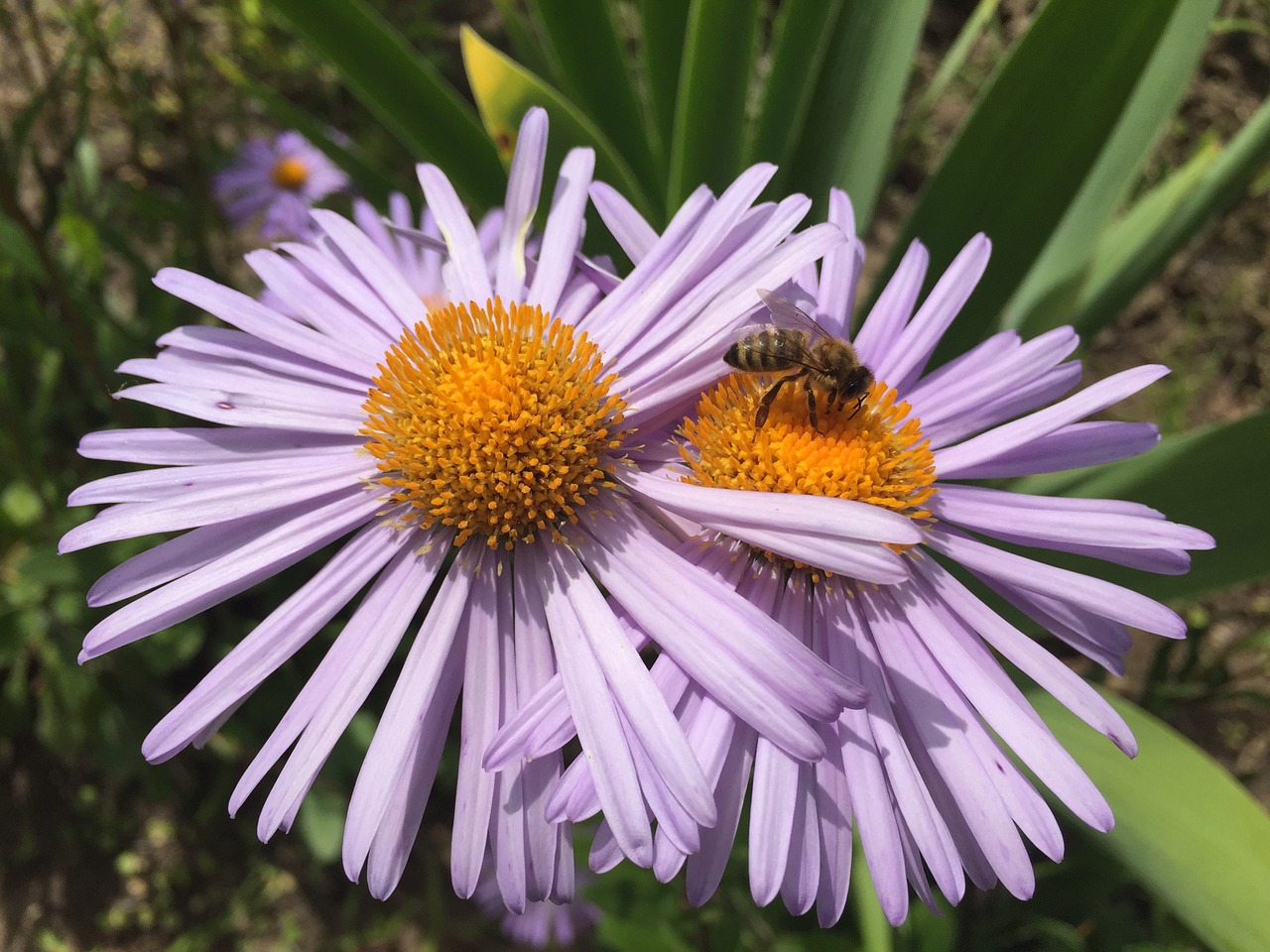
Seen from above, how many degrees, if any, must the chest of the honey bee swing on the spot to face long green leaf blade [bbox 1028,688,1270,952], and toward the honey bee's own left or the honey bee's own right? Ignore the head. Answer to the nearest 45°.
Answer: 0° — it already faces it

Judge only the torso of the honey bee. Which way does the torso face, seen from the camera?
to the viewer's right

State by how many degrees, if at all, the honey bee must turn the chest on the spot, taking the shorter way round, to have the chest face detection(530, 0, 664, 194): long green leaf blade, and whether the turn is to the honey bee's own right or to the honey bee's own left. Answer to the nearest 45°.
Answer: approximately 135° to the honey bee's own left

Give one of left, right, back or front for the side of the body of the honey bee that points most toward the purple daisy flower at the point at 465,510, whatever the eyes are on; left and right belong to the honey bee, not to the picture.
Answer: back

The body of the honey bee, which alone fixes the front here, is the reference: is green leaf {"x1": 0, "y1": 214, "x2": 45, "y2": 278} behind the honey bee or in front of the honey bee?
behind

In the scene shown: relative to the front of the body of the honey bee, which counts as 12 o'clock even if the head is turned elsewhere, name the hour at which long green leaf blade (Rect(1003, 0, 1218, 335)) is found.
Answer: The long green leaf blade is roughly at 10 o'clock from the honey bee.

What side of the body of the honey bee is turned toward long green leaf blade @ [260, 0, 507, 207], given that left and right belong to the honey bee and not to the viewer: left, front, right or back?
back

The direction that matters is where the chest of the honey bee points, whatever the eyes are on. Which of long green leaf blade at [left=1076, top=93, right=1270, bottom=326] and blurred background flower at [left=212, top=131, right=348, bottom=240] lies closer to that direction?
the long green leaf blade

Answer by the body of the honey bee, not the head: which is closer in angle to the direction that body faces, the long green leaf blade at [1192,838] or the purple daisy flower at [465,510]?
the long green leaf blade
